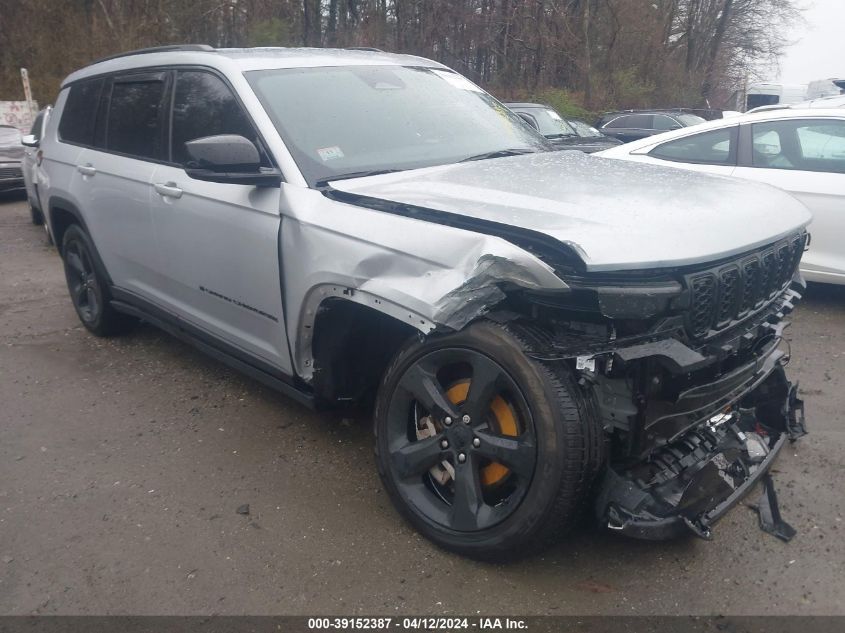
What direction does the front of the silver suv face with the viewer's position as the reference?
facing the viewer and to the right of the viewer

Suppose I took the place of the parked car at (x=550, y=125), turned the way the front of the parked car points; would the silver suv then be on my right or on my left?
on my right

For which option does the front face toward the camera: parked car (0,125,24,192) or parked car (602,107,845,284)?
parked car (0,125,24,192)

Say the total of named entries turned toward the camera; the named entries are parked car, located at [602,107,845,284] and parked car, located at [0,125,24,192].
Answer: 1

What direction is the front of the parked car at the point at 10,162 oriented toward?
toward the camera

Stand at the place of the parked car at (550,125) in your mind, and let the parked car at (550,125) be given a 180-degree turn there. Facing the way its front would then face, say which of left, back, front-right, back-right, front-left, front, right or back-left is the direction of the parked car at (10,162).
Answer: front-left

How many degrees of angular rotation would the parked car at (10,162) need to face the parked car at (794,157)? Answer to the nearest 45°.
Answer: approximately 45° to its left

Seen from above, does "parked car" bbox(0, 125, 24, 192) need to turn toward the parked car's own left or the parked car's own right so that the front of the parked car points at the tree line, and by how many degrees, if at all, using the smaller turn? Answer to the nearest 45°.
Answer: approximately 135° to the parked car's own left

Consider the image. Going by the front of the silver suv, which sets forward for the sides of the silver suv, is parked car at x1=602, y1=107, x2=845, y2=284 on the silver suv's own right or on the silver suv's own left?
on the silver suv's own left

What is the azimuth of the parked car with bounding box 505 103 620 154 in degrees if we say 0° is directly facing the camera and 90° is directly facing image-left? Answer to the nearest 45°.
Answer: approximately 315°

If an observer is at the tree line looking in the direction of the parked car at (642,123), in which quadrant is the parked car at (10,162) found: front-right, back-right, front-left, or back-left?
front-right
